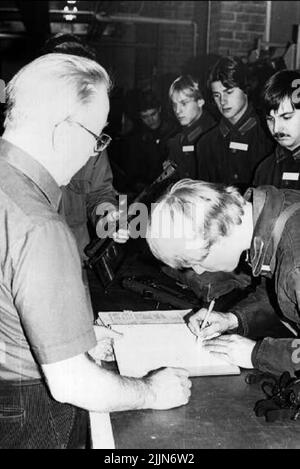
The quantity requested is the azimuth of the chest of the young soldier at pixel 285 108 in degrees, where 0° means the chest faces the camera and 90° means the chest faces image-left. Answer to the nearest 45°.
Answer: approximately 45°

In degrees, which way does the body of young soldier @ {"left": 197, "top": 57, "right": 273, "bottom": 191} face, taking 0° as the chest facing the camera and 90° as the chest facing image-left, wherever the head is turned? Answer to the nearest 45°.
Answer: approximately 45°

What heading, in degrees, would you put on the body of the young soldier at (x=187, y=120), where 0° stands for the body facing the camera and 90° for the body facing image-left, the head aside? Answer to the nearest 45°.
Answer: approximately 45°

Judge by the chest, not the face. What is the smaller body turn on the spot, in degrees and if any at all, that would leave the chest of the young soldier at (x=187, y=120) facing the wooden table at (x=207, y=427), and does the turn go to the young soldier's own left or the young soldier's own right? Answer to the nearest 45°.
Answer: approximately 45° to the young soldier's own left

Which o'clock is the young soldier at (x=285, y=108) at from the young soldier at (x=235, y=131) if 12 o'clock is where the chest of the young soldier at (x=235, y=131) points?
the young soldier at (x=285, y=108) is roughly at 10 o'clock from the young soldier at (x=235, y=131).

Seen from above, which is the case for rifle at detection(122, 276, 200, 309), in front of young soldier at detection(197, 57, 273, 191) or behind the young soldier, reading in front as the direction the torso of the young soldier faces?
in front

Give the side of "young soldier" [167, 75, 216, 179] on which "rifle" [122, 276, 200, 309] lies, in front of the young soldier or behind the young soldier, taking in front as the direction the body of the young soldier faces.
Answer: in front
